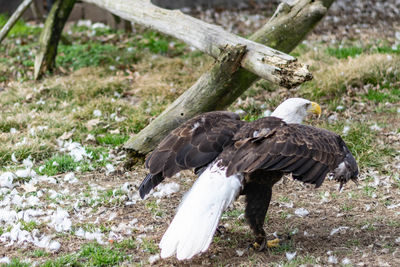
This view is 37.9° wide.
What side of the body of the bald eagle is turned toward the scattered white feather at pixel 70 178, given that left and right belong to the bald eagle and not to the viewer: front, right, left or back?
left

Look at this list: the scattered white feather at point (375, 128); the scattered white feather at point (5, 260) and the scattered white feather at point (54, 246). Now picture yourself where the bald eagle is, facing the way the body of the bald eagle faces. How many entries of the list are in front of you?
1

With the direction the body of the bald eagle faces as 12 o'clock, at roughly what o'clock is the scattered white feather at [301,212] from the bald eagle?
The scattered white feather is roughly at 12 o'clock from the bald eagle.

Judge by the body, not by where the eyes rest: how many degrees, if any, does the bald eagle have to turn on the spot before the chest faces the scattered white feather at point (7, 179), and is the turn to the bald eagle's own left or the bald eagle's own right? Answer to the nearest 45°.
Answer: approximately 90° to the bald eagle's own left

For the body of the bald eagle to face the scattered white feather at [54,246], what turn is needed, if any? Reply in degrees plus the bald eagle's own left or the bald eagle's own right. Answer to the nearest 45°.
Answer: approximately 135° to the bald eagle's own left

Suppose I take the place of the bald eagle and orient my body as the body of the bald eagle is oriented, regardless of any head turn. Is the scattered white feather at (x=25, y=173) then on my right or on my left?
on my left

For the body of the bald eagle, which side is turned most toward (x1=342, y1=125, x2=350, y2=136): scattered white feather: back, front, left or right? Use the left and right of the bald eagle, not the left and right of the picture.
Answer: front

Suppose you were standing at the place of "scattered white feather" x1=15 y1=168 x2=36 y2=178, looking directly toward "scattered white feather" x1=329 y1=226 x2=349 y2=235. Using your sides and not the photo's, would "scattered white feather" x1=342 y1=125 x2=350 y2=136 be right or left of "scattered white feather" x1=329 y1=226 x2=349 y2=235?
left

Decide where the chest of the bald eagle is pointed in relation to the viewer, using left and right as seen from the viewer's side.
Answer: facing away from the viewer and to the right of the viewer

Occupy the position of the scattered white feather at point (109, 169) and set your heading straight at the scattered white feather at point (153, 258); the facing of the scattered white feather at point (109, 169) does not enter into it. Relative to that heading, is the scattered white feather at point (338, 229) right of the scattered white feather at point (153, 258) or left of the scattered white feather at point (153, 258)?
left

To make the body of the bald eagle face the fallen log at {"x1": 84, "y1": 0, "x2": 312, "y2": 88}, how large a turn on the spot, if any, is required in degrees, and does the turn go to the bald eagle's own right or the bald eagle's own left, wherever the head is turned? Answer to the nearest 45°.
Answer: approximately 45° to the bald eagle's own left

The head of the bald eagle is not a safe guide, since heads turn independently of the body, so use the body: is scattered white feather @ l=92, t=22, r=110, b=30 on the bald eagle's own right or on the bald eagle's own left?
on the bald eagle's own left

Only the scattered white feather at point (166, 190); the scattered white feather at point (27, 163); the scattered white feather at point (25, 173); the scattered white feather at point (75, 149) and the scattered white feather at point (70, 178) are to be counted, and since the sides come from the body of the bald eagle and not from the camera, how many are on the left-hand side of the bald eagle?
5
